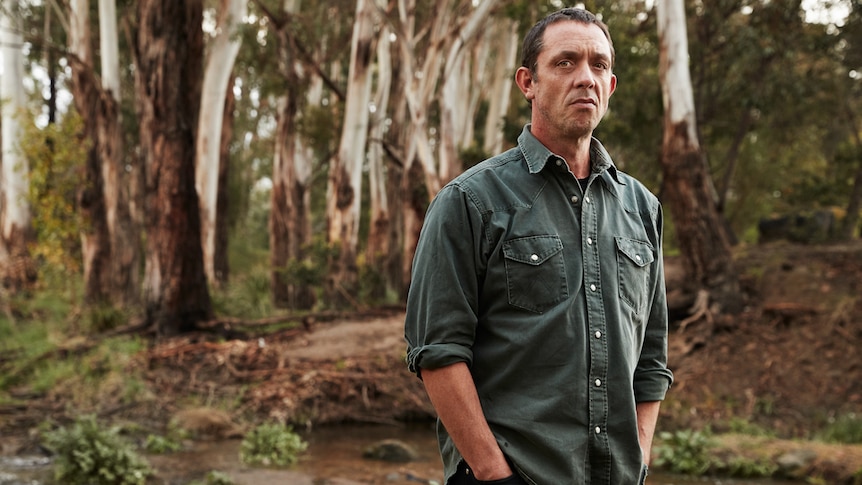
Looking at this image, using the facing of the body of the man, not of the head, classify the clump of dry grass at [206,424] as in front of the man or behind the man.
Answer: behind

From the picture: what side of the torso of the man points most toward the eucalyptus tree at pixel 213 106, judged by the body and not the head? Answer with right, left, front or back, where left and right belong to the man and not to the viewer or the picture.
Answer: back

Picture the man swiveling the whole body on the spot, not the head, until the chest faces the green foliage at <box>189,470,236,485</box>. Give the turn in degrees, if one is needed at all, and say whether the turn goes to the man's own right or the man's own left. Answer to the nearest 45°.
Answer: approximately 180°

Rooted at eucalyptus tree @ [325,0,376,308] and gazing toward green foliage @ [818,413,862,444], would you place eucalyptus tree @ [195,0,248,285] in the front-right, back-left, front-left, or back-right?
back-right

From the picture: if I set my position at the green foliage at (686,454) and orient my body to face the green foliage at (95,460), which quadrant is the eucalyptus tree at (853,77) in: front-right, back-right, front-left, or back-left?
back-right

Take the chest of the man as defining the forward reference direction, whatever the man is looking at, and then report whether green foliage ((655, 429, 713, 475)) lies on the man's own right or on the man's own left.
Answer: on the man's own left

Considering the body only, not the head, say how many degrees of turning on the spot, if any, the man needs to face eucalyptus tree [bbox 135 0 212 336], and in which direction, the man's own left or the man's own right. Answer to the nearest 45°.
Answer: approximately 180°

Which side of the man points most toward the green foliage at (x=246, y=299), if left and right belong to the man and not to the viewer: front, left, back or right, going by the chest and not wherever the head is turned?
back

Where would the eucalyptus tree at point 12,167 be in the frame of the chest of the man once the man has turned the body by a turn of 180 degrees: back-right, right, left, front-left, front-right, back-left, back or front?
front

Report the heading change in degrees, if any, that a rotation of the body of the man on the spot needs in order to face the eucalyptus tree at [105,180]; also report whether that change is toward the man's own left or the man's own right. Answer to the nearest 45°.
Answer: approximately 180°

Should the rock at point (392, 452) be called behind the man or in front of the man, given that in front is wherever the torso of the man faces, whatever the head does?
behind

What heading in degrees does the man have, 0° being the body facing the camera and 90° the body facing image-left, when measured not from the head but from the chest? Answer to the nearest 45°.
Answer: approximately 315°

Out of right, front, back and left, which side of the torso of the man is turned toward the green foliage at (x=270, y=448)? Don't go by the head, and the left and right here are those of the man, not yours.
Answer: back
